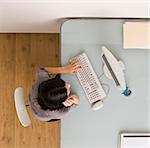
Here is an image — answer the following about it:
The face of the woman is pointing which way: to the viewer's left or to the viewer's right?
to the viewer's right

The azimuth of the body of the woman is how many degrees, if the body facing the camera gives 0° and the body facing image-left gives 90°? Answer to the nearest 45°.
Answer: approximately 270°

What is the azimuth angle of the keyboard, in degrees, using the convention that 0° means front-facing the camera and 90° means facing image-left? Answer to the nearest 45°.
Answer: approximately 90°

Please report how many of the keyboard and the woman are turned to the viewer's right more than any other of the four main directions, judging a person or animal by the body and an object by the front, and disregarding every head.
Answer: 1

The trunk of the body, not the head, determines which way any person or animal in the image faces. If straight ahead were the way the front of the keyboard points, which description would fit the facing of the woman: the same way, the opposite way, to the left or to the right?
the opposite way
